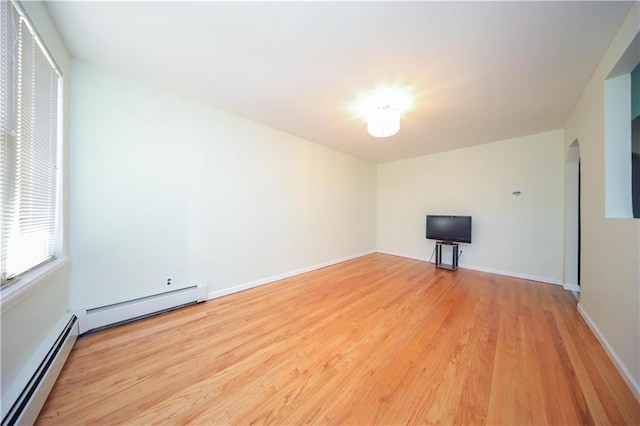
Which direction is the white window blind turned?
to the viewer's right

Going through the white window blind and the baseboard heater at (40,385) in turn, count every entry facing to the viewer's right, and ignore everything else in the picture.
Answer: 2

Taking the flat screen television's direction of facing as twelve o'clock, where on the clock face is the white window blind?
The white window blind is roughly at 1 o'clock from the flat screen television.

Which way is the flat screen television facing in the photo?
toward the camera

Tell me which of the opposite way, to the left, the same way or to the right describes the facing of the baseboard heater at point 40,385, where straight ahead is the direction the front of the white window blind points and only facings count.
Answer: the same way

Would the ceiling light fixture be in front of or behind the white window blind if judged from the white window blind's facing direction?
in front

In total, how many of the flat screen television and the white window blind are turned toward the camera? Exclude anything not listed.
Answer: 1

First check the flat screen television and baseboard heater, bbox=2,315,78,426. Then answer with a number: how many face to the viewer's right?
1

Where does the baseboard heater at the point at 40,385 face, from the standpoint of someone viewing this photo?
facing to the right of the viewer

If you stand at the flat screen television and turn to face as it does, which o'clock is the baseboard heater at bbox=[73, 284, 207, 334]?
The baseboard heater is roughly at 1 o'clock from the flat screen television.
